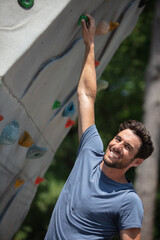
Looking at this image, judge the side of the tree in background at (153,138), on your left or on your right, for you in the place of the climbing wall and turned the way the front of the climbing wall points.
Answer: on your left

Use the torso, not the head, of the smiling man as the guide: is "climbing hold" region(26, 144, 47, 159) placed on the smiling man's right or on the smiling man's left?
on the smiling man's right

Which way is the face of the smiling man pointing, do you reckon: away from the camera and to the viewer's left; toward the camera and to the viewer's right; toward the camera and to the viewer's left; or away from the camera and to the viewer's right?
toward the camera and to the viewer's left

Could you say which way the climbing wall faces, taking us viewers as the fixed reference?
facing the viewer and to the right of the viewer
